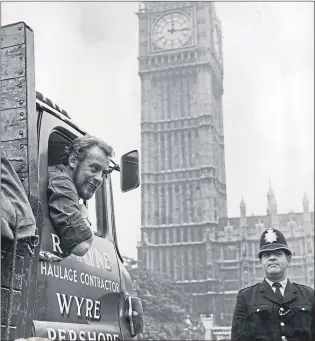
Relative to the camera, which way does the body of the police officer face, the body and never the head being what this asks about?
toward the camera

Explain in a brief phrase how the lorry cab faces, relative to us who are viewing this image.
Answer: facing away from the viewer and to the right of the viewer

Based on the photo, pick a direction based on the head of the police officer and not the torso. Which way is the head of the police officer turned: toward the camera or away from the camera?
toward the camera

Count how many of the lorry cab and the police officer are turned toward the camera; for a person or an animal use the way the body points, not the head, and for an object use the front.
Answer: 1

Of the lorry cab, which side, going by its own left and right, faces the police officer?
front

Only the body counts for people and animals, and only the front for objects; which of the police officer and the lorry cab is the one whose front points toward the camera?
the police officer

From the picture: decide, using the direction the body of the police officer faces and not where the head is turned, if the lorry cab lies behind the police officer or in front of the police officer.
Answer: in front
